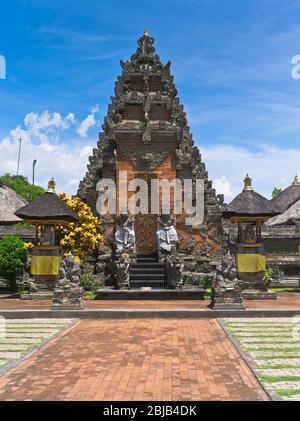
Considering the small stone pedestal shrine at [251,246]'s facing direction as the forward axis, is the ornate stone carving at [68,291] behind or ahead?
ahead

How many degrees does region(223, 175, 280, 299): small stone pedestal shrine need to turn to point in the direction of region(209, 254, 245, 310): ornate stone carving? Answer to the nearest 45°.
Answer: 0° — it already faces it

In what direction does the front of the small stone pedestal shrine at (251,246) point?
toward the camera

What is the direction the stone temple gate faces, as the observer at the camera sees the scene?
facing the viewer

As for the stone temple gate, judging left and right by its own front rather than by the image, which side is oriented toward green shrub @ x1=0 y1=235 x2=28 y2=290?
right

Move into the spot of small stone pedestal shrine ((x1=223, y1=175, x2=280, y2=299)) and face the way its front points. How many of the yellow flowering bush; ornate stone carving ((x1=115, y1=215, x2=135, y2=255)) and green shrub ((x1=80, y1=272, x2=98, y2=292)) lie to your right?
3

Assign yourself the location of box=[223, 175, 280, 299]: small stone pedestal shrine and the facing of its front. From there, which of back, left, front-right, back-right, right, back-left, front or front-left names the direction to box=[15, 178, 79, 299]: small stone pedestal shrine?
right

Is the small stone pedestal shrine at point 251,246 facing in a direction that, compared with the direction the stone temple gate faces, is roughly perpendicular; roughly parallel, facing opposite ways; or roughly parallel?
roughly parallel

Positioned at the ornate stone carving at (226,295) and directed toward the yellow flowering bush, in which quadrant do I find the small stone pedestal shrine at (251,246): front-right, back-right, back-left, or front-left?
front-right

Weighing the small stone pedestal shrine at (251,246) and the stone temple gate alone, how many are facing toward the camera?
2

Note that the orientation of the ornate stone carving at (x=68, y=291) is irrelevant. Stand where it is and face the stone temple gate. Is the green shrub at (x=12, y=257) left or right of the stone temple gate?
left
